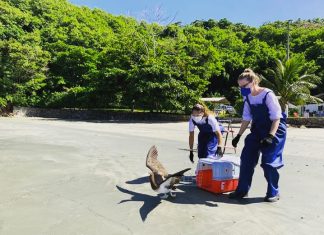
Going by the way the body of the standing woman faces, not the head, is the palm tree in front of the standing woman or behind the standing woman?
behind

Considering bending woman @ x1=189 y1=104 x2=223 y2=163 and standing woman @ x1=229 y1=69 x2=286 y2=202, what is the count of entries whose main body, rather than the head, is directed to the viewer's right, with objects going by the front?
0

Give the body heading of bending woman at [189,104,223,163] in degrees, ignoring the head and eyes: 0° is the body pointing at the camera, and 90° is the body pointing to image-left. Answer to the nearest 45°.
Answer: approximately 45°

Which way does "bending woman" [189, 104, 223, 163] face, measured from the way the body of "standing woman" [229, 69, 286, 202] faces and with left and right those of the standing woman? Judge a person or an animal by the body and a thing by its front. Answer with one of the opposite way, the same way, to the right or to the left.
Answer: the same way

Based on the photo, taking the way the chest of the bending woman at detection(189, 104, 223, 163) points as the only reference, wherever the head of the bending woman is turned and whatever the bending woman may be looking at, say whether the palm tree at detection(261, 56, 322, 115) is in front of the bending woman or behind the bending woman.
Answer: behind

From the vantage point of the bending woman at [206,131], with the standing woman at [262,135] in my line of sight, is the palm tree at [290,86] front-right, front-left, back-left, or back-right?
back-left

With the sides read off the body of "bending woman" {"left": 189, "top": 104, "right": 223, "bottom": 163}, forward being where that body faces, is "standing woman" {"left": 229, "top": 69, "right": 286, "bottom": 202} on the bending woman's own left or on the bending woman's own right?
on the bending woman's own left

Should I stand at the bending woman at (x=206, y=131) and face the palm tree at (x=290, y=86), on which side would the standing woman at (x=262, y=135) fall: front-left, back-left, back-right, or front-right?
back-right

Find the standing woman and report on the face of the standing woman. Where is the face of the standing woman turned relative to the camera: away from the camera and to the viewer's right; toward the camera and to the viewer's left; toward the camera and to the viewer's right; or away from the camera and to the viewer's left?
toward the camera and to the viewer's left

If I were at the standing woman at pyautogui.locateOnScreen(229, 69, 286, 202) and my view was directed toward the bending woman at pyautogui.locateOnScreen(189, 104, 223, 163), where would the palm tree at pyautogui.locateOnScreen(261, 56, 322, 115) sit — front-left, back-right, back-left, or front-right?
front-right
